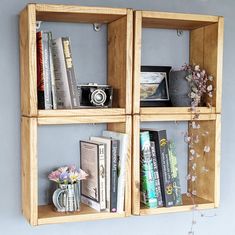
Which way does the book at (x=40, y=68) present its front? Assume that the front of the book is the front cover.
to the viewer's right

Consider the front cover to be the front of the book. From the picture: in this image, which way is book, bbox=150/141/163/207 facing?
to the viewer's right

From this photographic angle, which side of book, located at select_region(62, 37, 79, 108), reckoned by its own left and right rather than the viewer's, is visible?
right

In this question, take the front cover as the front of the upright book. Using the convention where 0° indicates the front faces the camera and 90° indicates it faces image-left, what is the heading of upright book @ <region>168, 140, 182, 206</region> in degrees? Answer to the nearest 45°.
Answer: approximately 270°

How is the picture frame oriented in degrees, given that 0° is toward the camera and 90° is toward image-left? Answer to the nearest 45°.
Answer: approximately 0°

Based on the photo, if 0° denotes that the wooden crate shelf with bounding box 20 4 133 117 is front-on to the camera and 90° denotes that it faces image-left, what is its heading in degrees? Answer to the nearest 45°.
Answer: approximately 315°

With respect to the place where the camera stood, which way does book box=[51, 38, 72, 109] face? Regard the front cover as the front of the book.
facing to the right of the viewer
